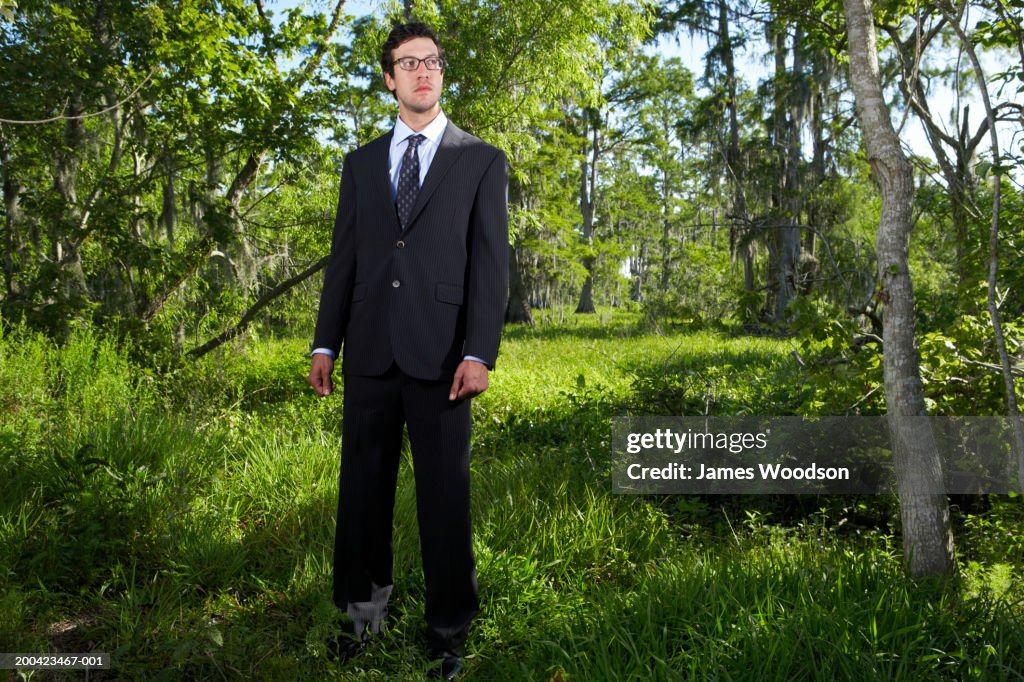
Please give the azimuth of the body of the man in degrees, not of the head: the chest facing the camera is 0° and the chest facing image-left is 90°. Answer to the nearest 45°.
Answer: approximately 0°

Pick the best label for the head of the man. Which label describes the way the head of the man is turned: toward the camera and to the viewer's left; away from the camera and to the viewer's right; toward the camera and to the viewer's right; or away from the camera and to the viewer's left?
toward the camera and to the viewer's right
